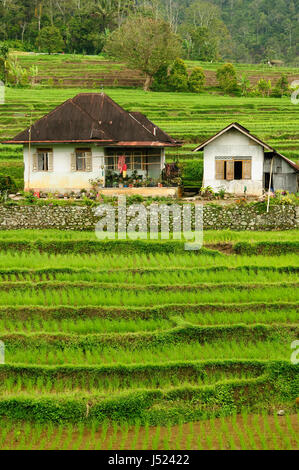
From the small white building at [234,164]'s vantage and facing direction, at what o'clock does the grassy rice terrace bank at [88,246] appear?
The grassy rice terrace bank is roughly at 1 o'clock from the small white building.

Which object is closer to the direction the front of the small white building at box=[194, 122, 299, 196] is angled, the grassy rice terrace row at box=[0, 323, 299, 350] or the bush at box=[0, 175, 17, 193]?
the grassy rice terrace row

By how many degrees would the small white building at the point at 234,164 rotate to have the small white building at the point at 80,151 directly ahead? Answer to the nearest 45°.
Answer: approximately 90° to its right

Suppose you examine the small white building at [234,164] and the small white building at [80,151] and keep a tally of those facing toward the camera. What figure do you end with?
2

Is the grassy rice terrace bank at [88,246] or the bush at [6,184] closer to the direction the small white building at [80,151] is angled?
the grassy rice terrace bank

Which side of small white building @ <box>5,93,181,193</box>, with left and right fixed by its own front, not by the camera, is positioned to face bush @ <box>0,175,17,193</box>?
right

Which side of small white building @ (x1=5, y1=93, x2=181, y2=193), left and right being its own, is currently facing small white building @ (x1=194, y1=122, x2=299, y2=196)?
left

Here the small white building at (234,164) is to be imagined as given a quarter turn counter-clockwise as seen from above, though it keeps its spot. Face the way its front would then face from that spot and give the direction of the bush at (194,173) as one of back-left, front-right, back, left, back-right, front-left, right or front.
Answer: back-left

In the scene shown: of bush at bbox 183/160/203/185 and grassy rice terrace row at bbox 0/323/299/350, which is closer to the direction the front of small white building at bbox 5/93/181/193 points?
the grassy rice terrace row

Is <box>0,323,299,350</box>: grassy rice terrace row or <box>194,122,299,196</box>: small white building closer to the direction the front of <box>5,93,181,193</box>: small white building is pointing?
the grassy rice terrace row

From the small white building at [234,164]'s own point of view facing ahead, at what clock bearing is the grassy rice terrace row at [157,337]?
The grassy rice terrace row is roughly at 12 o'clock from the small white building.

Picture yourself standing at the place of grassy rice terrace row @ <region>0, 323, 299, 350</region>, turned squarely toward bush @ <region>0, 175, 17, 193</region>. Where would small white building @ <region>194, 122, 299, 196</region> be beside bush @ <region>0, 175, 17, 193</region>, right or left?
right

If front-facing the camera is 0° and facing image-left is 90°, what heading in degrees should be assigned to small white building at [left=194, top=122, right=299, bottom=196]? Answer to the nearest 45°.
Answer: approximately 0°

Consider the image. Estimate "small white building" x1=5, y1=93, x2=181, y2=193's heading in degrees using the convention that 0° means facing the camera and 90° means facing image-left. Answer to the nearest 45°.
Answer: approximately 0°
